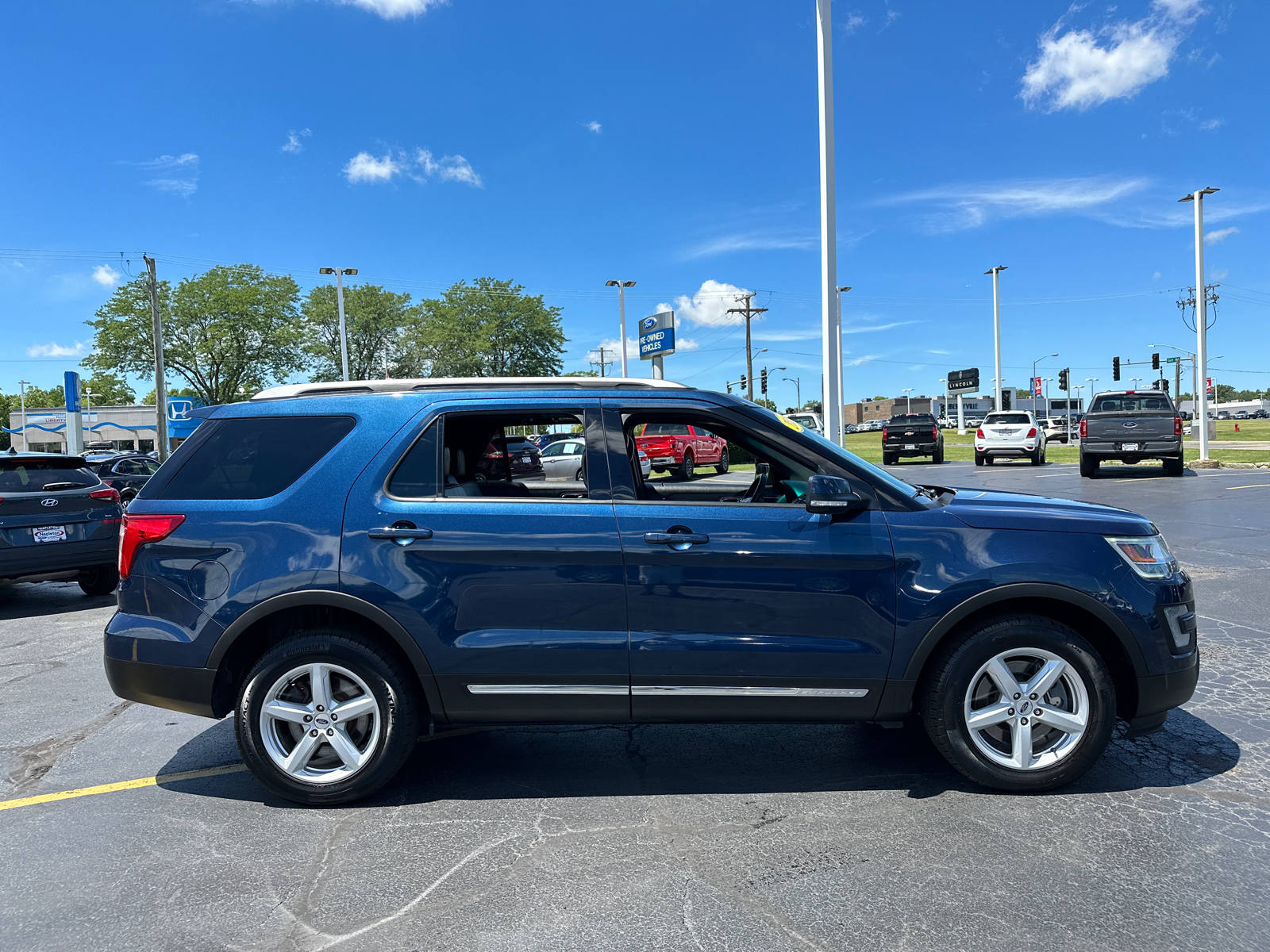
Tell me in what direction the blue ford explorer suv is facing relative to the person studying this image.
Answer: facing to the right of the viewer

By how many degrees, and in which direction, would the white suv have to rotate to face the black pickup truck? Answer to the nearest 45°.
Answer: approximately 45° to its left

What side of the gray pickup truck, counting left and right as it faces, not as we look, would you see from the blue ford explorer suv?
back

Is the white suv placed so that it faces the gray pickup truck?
no

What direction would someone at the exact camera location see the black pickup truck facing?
facing away from the viewer

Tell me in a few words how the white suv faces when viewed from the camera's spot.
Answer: facing away from the viewer

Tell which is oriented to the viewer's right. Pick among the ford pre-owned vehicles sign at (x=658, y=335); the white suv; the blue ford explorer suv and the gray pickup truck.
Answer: the blue ford explorer suv

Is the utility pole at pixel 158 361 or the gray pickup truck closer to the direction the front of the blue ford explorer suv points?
the gray pickup truck

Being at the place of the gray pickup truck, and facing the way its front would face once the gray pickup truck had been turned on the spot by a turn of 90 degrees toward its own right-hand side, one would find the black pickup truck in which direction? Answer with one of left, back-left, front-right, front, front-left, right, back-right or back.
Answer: back-left

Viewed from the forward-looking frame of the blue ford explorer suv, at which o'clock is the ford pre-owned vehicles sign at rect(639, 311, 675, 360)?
The ford pre-owned vehicles sign is roughly at 9 o'clock from the blue ford explorer suv.

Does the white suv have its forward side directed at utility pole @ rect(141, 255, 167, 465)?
no

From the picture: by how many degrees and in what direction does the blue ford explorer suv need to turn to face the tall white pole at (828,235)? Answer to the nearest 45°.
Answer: approximately 90° to its left

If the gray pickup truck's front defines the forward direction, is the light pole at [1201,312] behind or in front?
in front

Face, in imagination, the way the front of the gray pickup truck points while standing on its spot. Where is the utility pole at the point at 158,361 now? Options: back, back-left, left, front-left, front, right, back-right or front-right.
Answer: left

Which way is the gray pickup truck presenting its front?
away from the camera
